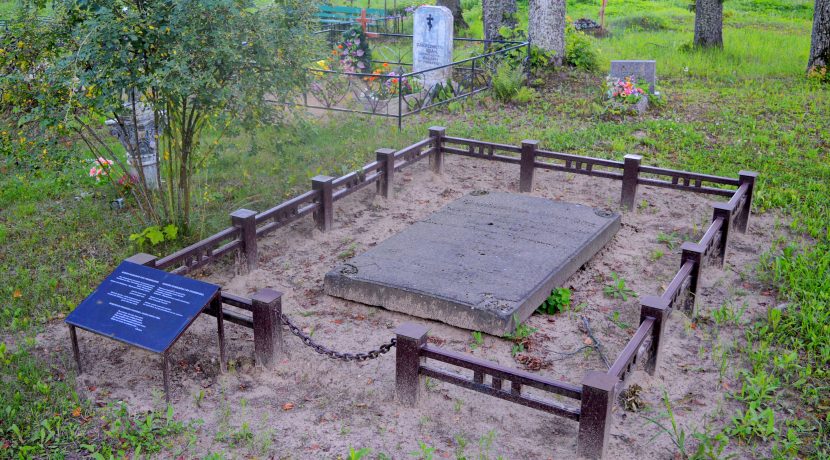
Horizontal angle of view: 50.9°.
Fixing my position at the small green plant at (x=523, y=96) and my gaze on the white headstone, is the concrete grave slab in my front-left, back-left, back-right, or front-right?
back-left

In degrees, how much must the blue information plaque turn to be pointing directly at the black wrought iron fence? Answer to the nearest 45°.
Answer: approximately 180°

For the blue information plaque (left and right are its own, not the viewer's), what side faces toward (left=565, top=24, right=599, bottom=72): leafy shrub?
back

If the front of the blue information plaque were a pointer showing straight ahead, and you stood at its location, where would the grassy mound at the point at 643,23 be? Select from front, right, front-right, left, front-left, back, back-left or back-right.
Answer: back

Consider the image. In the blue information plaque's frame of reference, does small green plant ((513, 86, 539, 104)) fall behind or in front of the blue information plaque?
behind

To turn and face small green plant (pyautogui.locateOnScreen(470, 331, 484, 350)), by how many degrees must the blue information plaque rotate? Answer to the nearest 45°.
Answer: approximately 135° to its left

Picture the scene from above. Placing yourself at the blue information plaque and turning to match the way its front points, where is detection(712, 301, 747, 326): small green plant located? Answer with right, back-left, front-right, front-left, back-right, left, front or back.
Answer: back-left

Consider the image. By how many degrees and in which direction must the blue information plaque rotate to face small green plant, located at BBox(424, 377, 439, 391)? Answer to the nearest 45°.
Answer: approximately 135° to its left

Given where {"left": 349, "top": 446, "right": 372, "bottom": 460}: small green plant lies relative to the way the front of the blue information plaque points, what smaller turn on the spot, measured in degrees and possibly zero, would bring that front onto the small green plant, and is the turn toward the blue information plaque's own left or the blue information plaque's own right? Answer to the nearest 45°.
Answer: approximately 90° to the blue information plaque's own left

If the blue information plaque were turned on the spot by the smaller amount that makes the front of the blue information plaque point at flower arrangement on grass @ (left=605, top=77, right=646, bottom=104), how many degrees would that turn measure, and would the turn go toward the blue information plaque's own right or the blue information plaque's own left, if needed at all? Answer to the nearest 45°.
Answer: approximately 180°

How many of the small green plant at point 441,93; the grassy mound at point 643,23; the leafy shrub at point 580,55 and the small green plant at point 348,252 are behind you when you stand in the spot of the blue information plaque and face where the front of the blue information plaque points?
4

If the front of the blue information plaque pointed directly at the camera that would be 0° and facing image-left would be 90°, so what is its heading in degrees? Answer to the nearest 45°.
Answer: approximately 45°

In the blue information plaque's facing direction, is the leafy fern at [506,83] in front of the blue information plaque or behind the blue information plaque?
behind

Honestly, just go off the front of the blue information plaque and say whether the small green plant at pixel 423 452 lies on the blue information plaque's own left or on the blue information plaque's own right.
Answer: on the blue information plaque's own left

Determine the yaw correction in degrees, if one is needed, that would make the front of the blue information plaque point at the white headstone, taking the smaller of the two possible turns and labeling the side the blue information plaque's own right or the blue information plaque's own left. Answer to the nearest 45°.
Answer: approximately 180°
